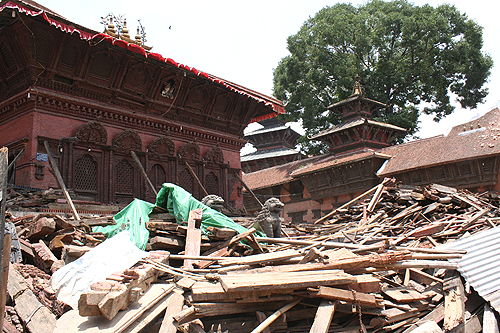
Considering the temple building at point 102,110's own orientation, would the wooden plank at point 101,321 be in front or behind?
in front

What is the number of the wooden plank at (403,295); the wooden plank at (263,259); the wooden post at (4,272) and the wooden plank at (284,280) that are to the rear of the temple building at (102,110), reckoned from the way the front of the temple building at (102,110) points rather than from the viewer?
0

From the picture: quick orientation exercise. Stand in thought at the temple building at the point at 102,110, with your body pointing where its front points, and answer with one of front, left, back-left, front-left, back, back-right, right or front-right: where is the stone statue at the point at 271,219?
front

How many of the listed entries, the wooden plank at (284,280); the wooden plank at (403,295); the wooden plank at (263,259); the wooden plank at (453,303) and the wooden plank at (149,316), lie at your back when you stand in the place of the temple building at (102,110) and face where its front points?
0

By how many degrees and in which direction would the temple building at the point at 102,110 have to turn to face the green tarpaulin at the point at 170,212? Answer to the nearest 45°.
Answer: approximately 45° to its right

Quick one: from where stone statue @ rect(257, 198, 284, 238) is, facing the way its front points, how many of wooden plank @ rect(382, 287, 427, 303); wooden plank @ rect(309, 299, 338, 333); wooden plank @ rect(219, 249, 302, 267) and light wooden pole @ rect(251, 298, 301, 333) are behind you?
0

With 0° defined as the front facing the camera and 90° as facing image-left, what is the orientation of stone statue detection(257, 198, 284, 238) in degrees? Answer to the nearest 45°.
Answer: approximately 315°

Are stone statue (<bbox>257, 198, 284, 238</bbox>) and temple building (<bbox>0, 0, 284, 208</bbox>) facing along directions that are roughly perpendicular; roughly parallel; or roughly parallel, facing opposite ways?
roughly parallel

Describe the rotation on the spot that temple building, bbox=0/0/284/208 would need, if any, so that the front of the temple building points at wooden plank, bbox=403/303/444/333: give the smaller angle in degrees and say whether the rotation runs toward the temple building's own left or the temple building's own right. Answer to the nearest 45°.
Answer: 0° — it already faces it

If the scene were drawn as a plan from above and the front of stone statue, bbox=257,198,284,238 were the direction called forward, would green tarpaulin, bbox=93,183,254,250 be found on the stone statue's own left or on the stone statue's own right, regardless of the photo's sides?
on the stone statue's own right

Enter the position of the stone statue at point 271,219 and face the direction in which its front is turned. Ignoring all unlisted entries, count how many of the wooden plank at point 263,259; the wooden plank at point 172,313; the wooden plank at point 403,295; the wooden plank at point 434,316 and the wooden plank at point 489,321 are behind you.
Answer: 0

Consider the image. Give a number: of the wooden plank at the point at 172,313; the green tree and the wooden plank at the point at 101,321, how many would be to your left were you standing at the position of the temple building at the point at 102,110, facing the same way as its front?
1

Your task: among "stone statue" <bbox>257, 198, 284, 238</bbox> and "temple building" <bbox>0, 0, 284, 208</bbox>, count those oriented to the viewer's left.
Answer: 0

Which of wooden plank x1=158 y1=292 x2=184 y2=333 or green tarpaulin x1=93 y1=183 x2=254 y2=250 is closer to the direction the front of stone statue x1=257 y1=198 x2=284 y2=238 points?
the wooden plank

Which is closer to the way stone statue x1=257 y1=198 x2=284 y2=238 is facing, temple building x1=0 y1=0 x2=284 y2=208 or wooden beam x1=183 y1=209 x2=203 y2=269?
the wooden beam

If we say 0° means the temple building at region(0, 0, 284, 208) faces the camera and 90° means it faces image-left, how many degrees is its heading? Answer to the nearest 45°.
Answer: approximately 315°

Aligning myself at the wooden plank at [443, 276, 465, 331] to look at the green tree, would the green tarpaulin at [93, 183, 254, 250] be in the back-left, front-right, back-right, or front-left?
front-left
